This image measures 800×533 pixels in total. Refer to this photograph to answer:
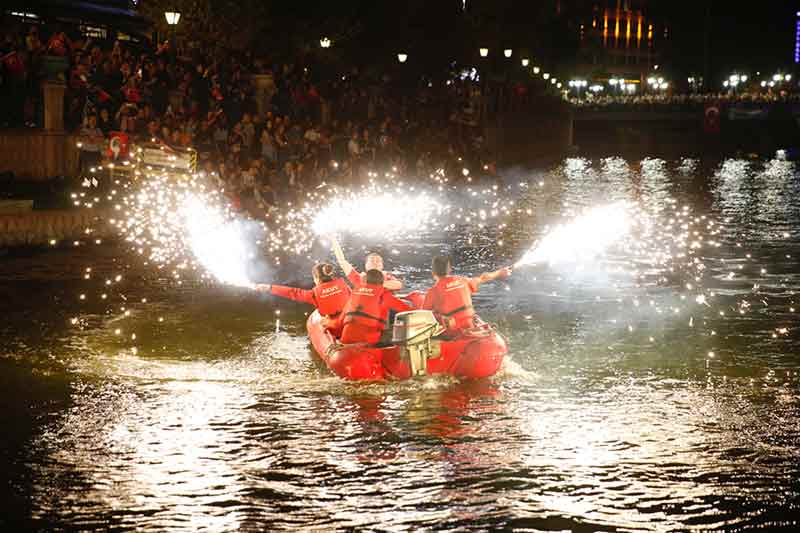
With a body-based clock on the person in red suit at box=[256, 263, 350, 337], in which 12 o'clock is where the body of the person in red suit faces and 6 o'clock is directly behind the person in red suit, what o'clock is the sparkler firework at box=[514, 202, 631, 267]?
The sparkler firework is roughly at 3 o'clock from the person in red suit.

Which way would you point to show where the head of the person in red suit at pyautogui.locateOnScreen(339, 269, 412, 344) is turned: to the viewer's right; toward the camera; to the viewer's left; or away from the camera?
away from the camera

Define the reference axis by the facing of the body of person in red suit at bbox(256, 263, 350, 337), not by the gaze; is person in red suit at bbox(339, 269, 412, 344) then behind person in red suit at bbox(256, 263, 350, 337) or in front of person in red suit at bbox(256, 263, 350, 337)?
behind

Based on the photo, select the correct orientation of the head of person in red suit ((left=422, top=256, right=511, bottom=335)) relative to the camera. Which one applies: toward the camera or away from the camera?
away from the camera

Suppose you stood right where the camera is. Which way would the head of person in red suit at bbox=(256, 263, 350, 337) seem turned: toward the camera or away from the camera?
away from the camera

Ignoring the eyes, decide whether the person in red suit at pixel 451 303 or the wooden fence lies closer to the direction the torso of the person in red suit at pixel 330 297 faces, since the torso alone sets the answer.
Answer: the wooden fence

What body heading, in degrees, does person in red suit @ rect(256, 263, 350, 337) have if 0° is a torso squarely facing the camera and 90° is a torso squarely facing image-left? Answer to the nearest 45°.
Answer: approximately 180°

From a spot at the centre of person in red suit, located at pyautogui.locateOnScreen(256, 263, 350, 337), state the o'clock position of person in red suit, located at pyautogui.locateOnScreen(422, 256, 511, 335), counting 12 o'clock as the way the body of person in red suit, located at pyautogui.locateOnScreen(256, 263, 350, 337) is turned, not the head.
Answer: person in red suit, located at pyautogui.locateOnScreen(422, 256, 511, 335) is roughly at 4 o'clock from person in red suit, located at pyautogui.locateOnScreen(256, 263, 350, 337).

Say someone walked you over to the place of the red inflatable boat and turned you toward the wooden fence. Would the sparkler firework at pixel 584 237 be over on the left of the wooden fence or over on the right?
right
